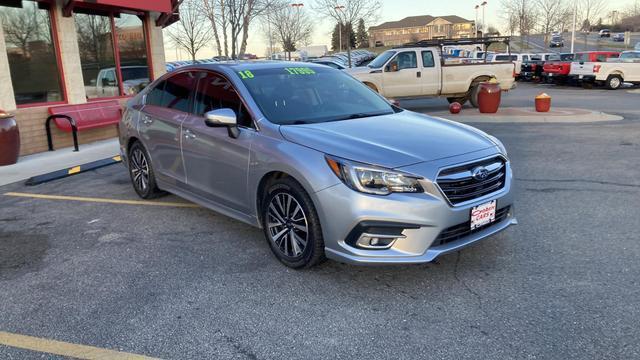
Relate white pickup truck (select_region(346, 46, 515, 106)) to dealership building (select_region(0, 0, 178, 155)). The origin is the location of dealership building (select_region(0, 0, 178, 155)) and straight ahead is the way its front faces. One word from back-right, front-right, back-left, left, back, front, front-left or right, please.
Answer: front-left

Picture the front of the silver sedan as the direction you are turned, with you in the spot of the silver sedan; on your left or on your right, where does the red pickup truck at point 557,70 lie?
on your left

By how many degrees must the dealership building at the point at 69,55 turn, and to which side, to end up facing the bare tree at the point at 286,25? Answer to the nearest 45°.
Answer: approximately 90° to its left

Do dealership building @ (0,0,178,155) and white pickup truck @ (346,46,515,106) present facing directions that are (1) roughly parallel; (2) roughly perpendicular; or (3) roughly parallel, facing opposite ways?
roughly parallel, facing opposite ways

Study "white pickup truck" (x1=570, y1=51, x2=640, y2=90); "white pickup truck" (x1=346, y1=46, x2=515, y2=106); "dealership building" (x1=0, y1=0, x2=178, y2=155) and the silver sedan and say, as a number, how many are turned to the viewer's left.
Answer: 1

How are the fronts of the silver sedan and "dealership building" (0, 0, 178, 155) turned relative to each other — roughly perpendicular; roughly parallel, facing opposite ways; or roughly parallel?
roughly parallel

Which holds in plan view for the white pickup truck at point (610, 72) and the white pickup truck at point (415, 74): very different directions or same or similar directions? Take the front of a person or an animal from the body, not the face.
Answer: very different directions

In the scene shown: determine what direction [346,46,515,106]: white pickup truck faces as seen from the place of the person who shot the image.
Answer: facing to the left of the viewer

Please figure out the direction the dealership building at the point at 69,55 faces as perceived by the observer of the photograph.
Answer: facing the viewer and to the right of the viewer

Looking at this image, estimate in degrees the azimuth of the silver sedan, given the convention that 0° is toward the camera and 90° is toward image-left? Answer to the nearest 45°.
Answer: approximately 315°

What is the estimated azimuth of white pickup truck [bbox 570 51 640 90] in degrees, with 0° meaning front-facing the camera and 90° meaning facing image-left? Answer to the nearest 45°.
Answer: approximately 225°

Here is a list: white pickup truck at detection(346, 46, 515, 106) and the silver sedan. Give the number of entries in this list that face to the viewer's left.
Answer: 1
